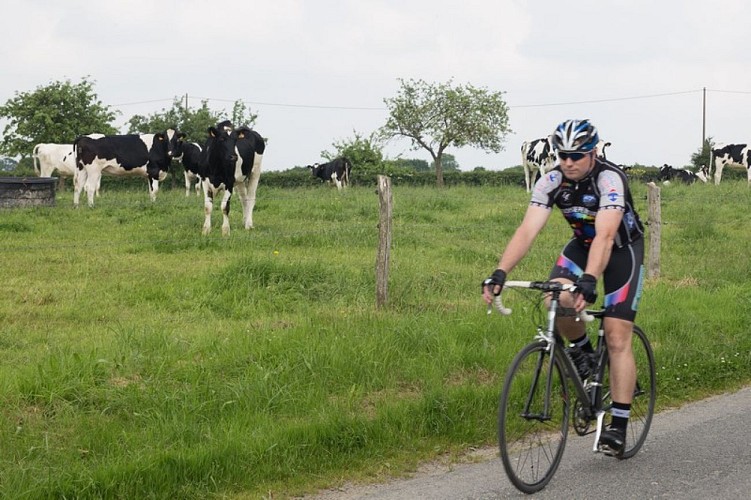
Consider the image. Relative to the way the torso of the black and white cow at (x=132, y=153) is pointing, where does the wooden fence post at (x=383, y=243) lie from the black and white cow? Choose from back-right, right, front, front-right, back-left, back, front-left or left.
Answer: right

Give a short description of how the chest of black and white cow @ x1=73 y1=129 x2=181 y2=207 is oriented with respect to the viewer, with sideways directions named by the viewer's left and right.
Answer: facing to the right of the viewer

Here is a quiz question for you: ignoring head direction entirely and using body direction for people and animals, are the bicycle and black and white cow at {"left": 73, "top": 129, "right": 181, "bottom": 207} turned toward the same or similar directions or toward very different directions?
very different directions

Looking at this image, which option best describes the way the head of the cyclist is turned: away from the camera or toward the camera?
toward the camera

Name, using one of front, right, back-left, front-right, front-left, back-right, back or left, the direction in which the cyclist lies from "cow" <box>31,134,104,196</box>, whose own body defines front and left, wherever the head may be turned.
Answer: right

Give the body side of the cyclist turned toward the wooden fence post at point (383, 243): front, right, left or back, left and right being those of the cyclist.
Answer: right

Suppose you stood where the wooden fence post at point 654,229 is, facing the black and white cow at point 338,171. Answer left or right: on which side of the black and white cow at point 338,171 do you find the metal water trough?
left

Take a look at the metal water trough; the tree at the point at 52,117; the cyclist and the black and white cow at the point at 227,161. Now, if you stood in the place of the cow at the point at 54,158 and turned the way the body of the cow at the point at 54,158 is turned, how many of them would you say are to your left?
1

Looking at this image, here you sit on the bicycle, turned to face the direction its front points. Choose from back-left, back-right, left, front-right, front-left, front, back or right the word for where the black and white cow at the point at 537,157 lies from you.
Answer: back-right

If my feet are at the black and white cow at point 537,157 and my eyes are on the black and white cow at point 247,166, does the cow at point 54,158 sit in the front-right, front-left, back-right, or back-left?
front-right

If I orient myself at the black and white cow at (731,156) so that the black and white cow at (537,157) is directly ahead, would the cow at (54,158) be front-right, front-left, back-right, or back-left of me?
front-right
